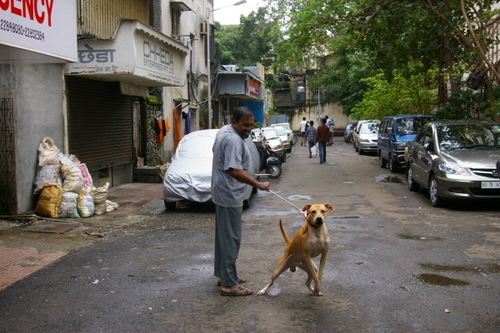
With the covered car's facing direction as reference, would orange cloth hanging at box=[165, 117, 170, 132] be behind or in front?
behind

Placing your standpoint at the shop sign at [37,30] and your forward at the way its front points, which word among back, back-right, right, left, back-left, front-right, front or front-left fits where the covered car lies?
left

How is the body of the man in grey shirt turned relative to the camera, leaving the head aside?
to the viewer's right

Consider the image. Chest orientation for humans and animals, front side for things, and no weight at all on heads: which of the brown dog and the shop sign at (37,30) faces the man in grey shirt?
the shop sign

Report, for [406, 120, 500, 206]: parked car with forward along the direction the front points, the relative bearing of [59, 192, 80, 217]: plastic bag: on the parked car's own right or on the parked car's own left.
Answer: on the parked car's own right

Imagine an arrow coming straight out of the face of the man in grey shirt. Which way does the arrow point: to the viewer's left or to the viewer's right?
to the viewer's right

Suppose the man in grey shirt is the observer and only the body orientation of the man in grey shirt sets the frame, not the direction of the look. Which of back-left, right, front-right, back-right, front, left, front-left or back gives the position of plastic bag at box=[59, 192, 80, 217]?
back-left

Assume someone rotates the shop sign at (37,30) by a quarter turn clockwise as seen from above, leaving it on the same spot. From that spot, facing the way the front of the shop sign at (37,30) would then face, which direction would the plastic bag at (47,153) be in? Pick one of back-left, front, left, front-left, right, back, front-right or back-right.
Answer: back-right

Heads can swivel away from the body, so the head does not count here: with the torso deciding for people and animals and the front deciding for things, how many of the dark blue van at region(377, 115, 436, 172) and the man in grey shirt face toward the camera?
1

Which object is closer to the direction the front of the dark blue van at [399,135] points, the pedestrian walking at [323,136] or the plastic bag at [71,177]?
the plastic bag
